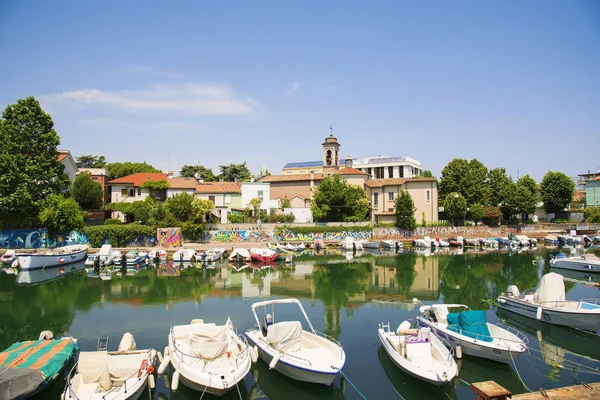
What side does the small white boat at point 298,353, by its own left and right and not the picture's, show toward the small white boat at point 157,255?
back

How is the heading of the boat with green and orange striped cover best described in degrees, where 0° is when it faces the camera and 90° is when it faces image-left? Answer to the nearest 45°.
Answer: approximately 45°

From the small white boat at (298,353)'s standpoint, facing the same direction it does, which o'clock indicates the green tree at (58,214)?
The green tree is roughly at 6 o'clock from the small white boat.

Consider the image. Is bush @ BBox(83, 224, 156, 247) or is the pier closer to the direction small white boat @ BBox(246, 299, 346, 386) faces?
the pier
